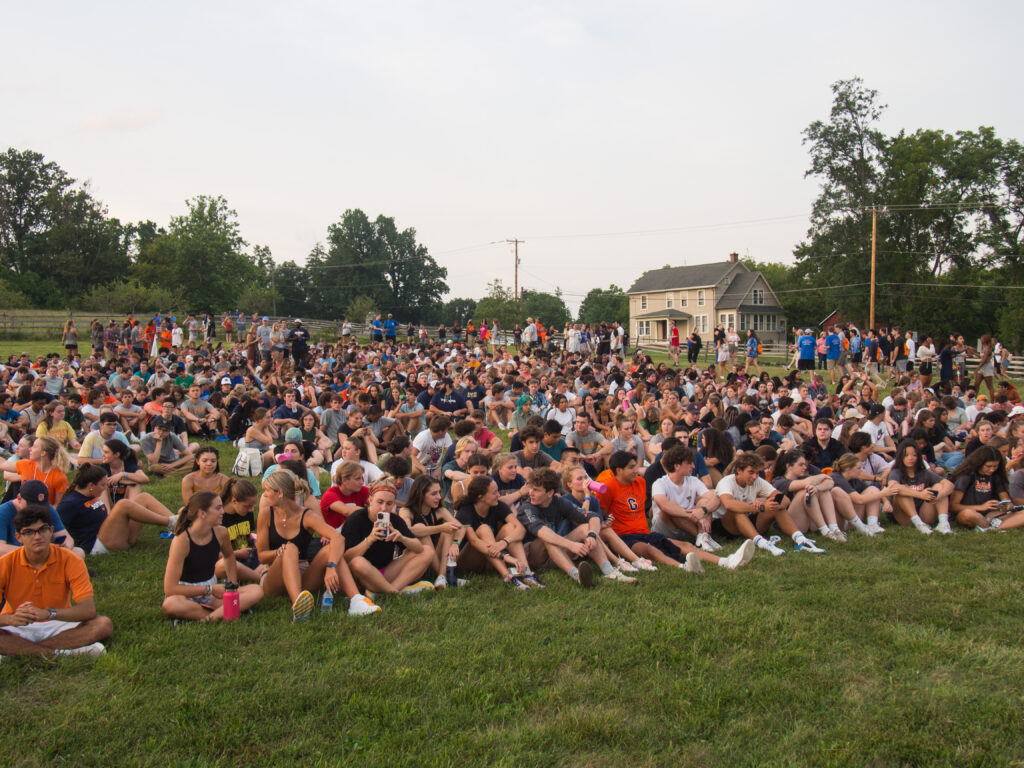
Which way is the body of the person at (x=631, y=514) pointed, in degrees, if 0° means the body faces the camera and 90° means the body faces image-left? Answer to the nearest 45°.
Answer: approximately 315°

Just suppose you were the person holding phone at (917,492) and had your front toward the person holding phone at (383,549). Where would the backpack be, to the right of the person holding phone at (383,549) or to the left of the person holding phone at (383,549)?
right

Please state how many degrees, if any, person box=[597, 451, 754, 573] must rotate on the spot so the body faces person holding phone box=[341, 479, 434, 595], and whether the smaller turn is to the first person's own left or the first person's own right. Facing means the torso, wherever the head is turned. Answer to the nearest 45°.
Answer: approximately 90° to the first person's own right
